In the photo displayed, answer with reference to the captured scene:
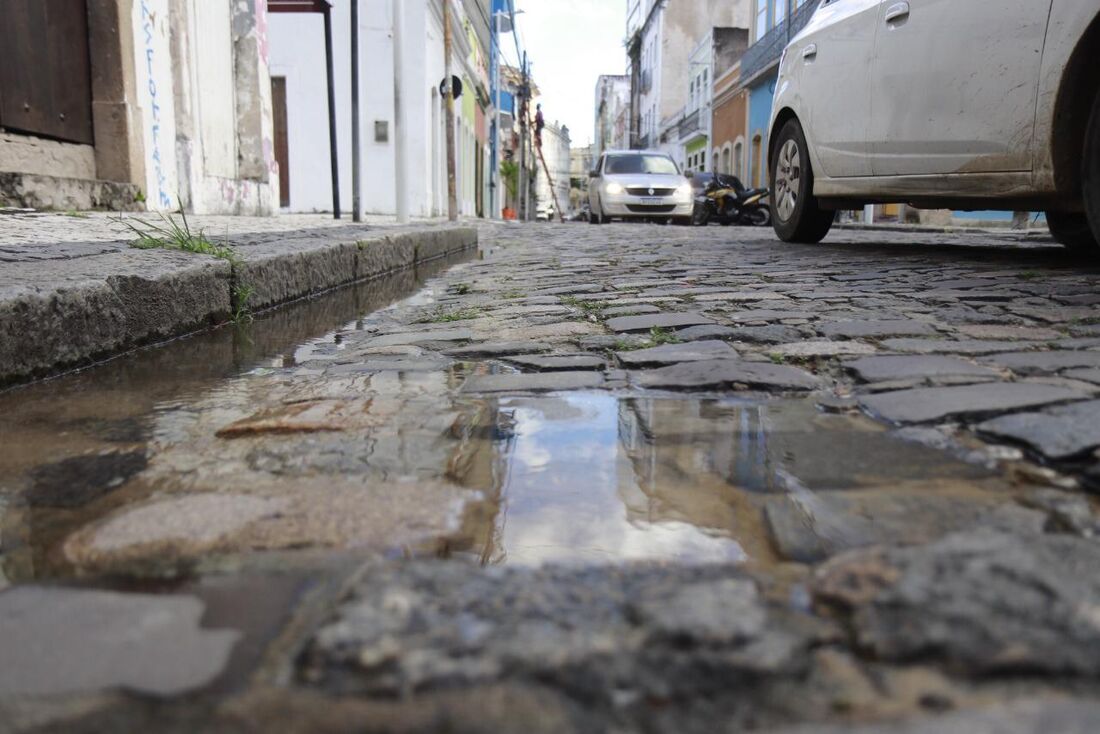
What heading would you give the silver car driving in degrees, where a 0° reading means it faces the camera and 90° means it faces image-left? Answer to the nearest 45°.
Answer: approximately 0°

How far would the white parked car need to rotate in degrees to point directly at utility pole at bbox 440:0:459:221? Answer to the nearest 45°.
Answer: approximately 180°

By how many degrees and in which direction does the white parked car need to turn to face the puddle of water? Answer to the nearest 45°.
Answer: approximately 45° to its right

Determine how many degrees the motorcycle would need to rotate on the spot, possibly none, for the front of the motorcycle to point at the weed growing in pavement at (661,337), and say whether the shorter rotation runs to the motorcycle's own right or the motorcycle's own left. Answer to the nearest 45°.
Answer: approximately 45° to the motorcycle's own left

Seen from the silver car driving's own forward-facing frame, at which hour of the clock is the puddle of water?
The puddle of water is roughly at 12 o'clock from the silver car driving.

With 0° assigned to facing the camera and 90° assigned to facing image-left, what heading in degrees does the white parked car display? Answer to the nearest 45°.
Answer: approximately 315°

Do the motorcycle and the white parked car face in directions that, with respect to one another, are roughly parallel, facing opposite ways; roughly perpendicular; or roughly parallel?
roughly perpendicular

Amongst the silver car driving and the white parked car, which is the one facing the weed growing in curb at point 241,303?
the silver car driving
